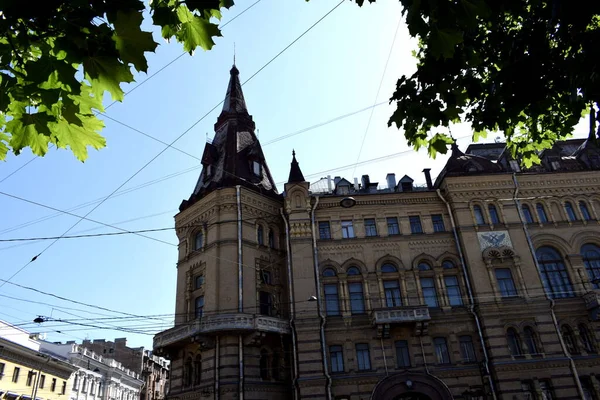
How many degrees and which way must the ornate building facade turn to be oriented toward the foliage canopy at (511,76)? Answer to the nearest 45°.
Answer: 0° — it already faces it

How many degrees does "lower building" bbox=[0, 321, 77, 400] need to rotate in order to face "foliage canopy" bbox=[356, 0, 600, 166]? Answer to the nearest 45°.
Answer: approximately 45° to its right

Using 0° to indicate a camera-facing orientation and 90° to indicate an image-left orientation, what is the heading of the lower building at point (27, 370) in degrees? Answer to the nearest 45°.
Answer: approximately 315°

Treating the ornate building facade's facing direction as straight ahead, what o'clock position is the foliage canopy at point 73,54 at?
The foliage canopy is roughly at 12 o'clock from the ornate building facade.

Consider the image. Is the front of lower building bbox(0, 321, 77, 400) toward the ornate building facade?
yes

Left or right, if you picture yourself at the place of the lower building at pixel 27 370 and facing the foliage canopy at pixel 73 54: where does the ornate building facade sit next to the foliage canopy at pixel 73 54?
left

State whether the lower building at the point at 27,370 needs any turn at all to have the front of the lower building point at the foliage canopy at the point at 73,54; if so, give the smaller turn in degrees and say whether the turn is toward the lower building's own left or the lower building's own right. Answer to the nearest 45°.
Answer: approximately 45° to the lower building's own right

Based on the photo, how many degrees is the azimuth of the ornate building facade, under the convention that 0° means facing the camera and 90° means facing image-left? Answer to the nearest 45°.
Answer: approximately 0°

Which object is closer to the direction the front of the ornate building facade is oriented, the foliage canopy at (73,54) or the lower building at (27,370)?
the foliage canopy

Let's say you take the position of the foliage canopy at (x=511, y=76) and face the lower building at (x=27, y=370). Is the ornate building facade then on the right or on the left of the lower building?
right

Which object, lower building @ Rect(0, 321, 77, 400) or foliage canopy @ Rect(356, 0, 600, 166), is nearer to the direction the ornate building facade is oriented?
the foliage canopy

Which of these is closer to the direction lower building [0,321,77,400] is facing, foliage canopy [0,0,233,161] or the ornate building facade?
the ornate building facade

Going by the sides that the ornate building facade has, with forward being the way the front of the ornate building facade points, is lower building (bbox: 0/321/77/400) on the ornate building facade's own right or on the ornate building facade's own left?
on the ornate building facade's own right

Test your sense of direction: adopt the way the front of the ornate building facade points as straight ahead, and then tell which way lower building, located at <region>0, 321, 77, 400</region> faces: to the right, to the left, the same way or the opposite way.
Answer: to the left
